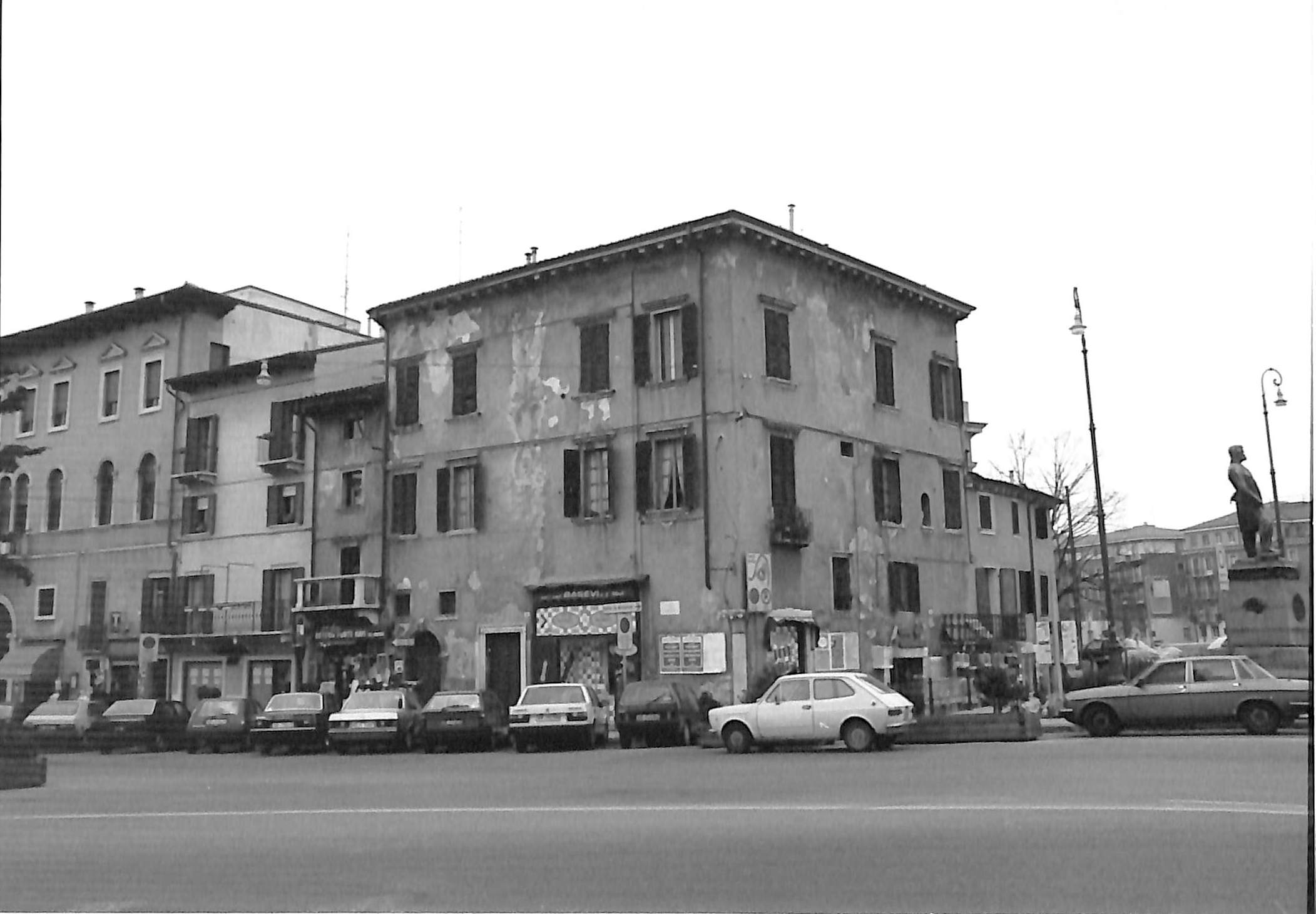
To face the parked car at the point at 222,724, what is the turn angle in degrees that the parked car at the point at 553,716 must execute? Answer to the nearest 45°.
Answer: approximately 45° to its left

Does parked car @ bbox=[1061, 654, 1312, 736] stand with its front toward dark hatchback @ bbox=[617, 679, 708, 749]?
yes

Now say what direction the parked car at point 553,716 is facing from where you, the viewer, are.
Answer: facing away from the viewer

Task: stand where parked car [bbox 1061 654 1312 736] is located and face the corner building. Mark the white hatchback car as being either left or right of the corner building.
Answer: left

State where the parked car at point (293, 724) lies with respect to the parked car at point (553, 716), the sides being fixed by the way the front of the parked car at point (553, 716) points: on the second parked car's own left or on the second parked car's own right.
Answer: on the second parked car's own left

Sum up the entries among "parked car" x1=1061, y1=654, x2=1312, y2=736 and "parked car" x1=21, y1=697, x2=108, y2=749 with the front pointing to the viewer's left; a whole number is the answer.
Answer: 1
